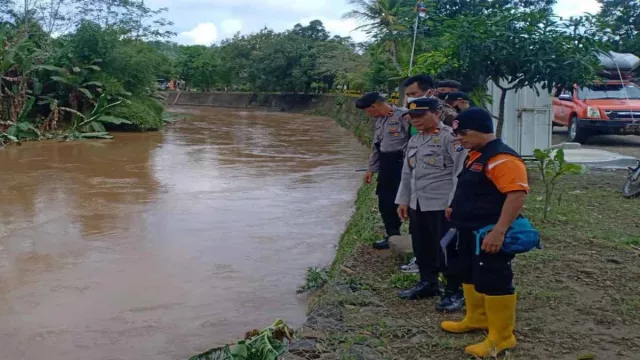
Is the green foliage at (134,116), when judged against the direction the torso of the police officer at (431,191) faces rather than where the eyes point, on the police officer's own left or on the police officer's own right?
on the police officer's own right

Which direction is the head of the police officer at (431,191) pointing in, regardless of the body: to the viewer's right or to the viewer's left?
to the viewer's left

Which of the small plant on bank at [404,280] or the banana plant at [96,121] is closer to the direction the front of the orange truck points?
the small plant on bank

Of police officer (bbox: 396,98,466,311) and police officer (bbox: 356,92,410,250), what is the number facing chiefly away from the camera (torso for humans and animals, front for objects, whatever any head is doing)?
0

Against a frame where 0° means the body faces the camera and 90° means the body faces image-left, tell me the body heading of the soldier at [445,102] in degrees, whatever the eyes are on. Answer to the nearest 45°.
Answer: approximately 45°

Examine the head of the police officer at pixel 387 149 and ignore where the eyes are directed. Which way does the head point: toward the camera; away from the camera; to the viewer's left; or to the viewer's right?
to the viewer's left

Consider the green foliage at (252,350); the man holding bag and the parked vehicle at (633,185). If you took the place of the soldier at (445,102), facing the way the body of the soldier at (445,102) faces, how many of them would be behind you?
1

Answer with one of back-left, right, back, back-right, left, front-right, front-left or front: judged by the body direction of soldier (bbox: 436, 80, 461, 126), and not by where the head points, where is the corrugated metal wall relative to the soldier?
back-right

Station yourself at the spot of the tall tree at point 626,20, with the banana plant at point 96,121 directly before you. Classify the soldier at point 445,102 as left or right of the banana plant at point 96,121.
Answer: left
